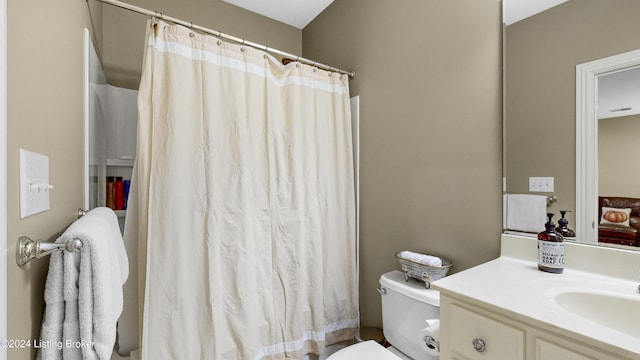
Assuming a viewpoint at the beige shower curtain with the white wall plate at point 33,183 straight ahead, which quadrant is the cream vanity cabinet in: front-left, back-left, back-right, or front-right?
front-left

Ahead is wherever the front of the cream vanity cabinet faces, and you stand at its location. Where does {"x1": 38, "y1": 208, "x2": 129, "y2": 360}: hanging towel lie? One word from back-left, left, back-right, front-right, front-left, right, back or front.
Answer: front

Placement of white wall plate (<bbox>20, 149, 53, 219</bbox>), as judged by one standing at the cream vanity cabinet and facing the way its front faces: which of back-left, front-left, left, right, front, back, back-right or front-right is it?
front

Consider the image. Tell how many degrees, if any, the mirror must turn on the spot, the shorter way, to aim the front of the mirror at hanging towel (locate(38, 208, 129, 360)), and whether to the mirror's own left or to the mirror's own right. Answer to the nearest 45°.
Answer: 0° — it already faces it

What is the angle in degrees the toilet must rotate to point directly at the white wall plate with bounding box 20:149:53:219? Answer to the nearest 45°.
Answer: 0° — it already faces it

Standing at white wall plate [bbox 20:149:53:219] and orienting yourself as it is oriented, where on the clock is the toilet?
The toilet is roughly at 11 o'clock from the white wall plate.

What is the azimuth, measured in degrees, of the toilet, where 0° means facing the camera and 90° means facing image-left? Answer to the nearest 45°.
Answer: approximately 45°

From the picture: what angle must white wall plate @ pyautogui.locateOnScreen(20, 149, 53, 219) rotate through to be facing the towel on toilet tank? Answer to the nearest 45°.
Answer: approximately 45° to its left

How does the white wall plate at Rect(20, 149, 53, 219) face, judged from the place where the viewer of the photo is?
facing the viewer and to the right of the viewer

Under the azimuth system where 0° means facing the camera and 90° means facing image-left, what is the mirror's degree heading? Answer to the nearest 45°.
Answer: approximately 45°

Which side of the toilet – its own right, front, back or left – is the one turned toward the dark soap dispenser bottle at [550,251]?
left
